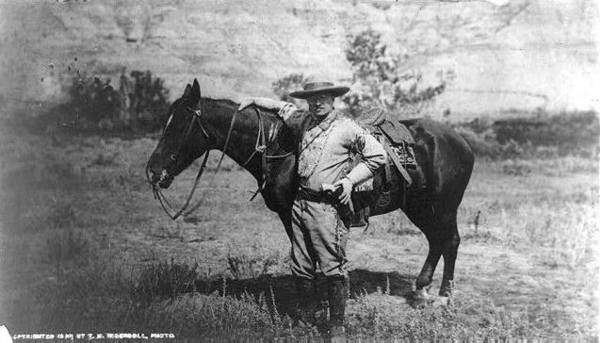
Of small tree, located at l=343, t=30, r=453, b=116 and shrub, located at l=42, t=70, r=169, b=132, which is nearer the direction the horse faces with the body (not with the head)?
the shrub

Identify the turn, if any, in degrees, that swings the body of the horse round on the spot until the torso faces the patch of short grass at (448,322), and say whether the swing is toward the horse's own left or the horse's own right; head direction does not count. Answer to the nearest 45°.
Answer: approximately 180°

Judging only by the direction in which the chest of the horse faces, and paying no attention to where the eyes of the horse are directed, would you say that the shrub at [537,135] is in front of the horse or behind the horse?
behind

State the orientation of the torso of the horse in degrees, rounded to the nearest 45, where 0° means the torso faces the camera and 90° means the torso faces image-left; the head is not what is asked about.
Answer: approximately 90°

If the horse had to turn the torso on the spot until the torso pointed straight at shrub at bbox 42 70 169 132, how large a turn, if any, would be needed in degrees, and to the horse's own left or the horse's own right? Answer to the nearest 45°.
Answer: approximately 45° to the horse's own right
